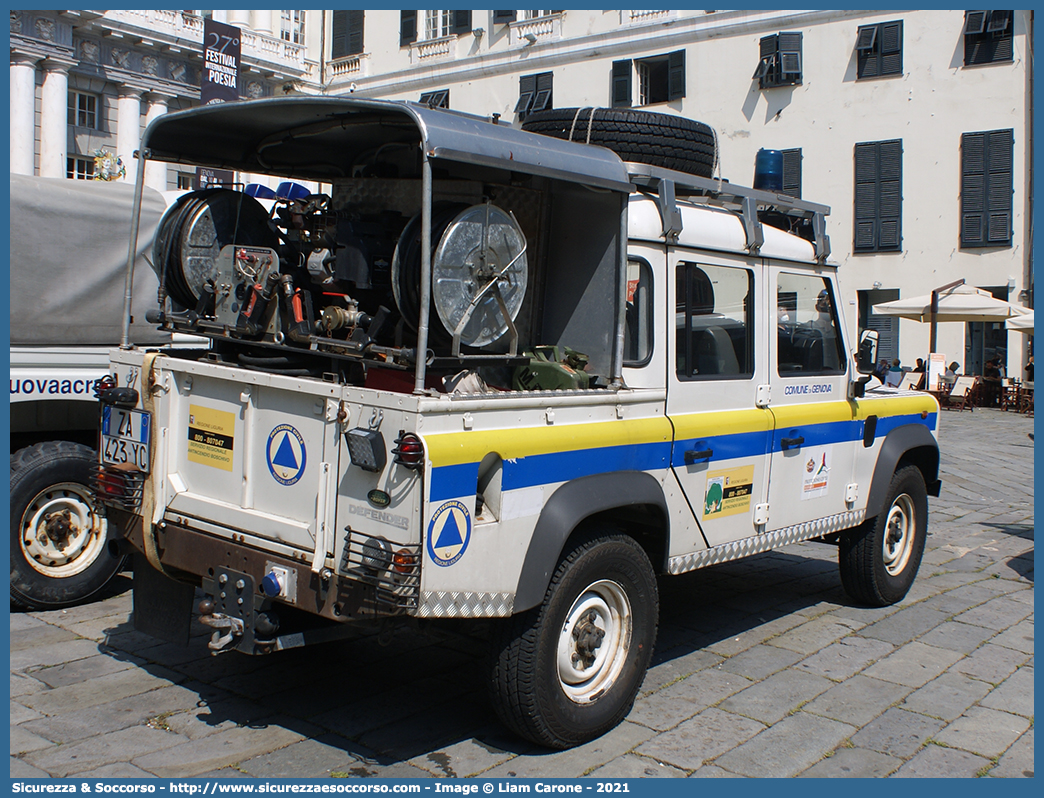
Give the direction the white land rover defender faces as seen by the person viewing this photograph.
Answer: facing away from the viewer and to the right of the viewer
